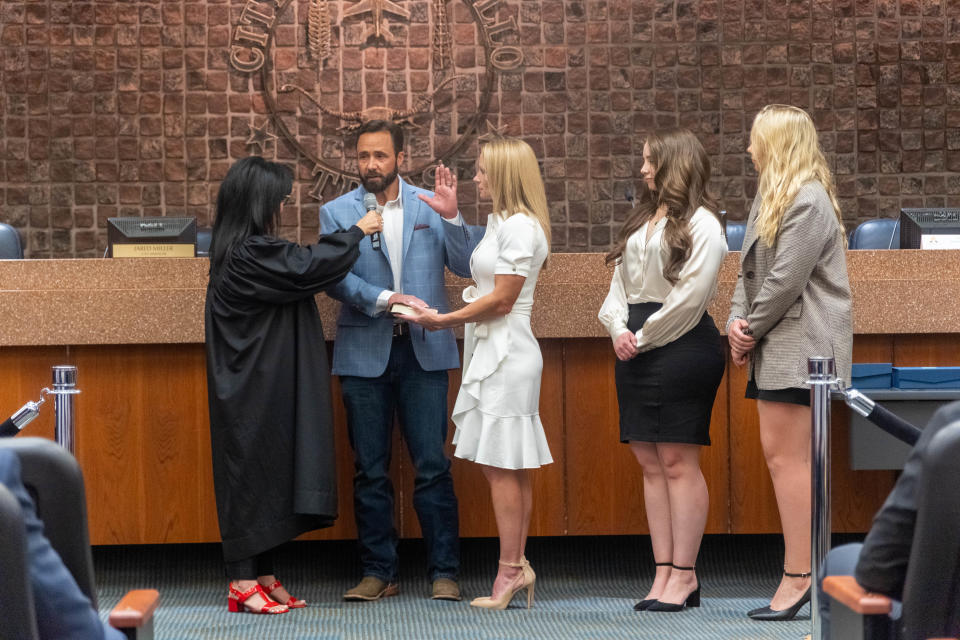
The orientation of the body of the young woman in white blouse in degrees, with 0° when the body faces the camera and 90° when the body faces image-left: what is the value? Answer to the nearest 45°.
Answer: approximately 45°

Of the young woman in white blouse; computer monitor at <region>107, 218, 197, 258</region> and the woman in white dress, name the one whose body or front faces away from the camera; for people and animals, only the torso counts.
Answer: the computer monitor

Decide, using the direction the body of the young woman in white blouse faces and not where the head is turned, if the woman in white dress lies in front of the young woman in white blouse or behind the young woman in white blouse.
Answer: in front

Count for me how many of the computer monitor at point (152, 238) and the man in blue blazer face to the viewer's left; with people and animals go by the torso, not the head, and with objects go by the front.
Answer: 0

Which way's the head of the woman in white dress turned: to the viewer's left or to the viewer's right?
to the viewer's left

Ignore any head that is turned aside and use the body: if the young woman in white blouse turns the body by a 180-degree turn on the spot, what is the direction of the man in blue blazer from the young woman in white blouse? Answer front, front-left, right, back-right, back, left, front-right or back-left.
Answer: back-left

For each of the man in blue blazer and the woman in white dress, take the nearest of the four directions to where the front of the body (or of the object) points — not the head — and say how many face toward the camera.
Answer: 1

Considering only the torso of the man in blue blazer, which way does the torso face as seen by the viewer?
toward the camera

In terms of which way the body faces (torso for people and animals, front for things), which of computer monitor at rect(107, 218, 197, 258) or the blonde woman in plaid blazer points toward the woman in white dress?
the blonde woman in plaid blazer

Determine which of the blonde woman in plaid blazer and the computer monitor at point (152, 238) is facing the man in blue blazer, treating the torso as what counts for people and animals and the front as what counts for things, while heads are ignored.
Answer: the blonde woman in plaid blazer

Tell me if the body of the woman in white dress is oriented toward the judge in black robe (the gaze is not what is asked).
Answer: yes

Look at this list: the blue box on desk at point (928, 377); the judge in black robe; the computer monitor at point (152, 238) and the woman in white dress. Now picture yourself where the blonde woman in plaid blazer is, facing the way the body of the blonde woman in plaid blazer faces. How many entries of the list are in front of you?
3

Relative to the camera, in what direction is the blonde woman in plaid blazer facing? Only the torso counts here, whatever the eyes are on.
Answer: to the viewer's left

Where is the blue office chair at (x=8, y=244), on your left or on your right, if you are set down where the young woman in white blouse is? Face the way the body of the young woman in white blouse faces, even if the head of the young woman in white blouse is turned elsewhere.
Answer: on your right

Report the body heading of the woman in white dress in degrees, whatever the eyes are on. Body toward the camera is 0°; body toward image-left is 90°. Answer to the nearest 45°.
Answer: approximately 90°

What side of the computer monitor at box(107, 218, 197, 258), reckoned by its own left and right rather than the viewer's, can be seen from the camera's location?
back

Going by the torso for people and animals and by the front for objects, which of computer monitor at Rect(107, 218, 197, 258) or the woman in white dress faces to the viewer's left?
the woman in white dress

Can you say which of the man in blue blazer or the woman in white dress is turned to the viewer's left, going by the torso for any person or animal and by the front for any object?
the woman in white dress

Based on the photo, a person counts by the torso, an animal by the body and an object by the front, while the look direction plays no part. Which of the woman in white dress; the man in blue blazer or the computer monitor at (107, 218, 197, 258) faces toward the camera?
the man in blue blazer
